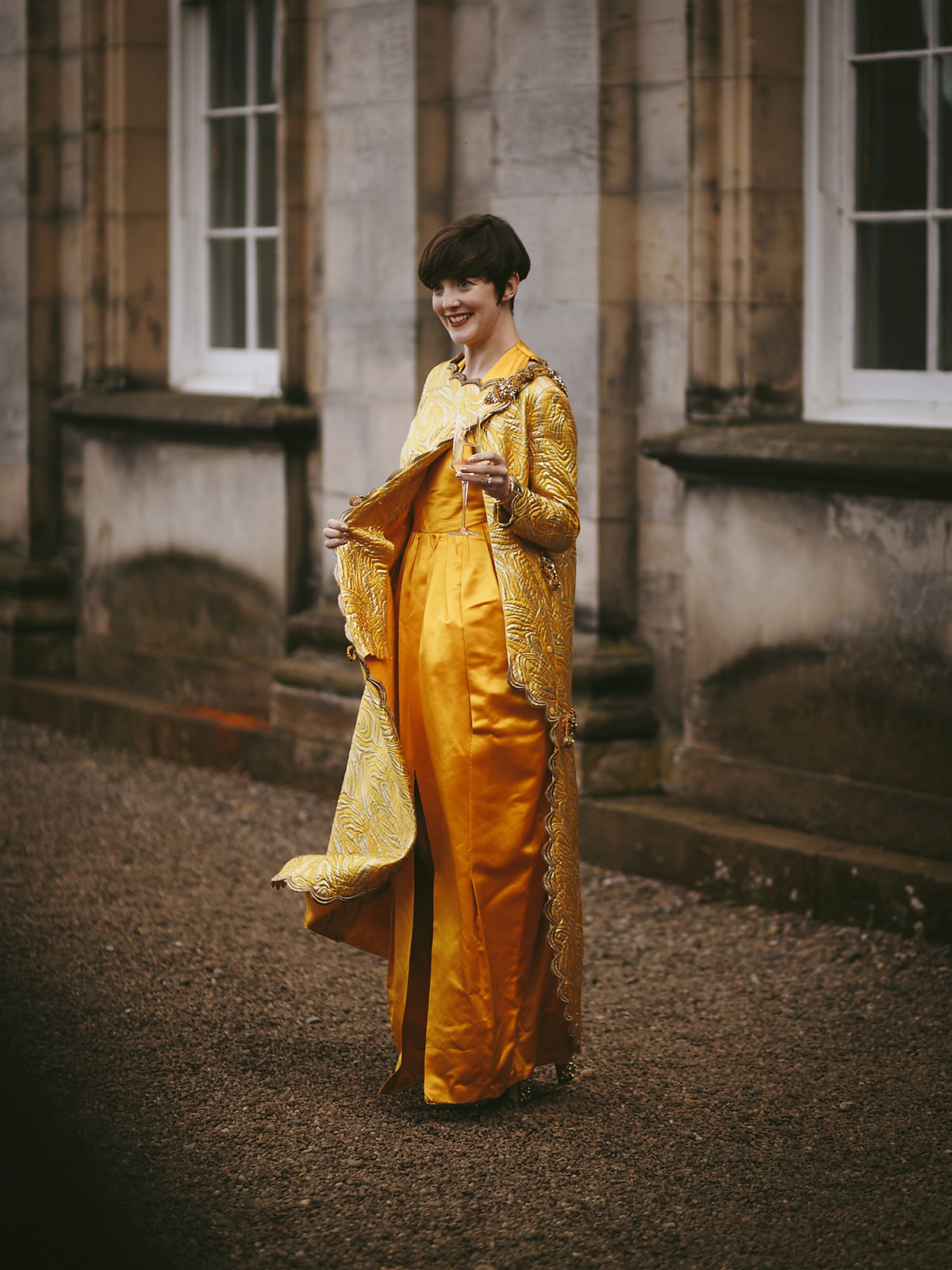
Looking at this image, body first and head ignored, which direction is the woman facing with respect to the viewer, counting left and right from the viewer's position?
facing the viewer and to the left of the viewer

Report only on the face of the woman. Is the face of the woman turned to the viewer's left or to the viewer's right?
to the viewer's left
